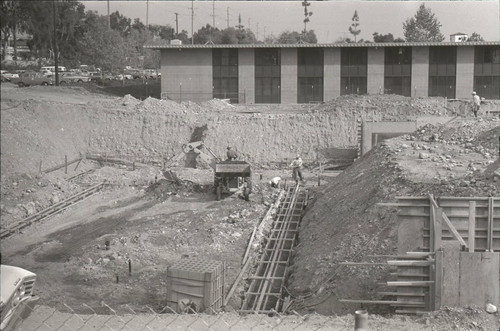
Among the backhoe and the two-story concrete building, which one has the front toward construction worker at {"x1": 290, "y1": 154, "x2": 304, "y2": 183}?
the two-story concrete building

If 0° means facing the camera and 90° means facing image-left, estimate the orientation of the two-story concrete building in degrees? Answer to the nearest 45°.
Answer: approximately 0°

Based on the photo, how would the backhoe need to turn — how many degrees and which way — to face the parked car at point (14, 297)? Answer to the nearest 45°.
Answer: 0° — it already faces it

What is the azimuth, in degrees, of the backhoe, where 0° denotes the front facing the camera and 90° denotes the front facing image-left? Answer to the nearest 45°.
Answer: approximately 0°

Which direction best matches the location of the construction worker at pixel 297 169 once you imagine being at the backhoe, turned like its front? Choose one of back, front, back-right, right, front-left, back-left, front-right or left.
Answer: back-left

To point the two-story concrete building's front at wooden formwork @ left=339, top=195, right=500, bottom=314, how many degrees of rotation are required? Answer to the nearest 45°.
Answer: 0° — it already faces it

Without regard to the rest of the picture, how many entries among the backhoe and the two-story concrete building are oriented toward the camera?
2
